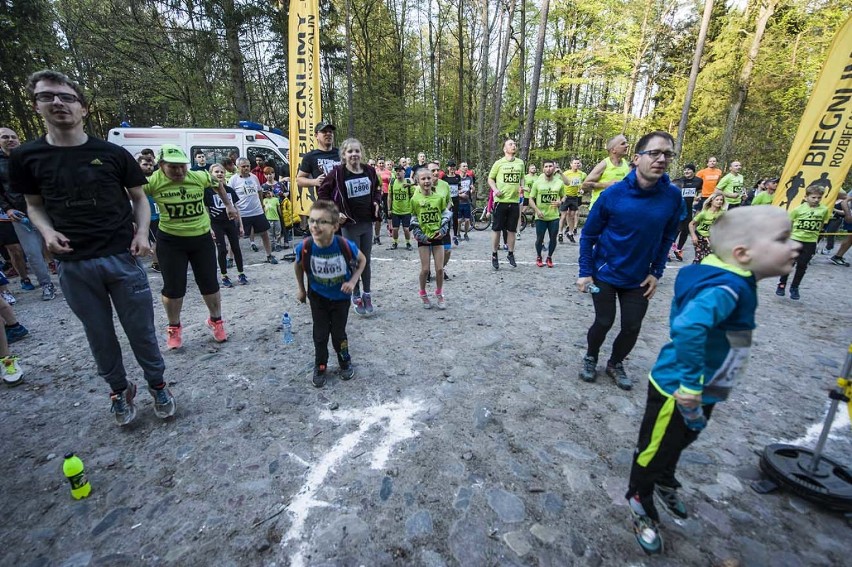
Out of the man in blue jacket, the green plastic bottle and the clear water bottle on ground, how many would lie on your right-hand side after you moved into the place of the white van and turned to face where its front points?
3

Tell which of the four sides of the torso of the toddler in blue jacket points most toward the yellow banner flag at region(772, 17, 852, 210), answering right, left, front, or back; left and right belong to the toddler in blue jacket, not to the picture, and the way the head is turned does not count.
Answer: left

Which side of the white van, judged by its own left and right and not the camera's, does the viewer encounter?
right

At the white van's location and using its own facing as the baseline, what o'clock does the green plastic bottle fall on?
The green plastic bottle is roughly at 3 o'clock from the white van.

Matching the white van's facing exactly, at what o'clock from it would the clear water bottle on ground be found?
The clear water bottle on ground is roughly at 3 o'clock from the white van.

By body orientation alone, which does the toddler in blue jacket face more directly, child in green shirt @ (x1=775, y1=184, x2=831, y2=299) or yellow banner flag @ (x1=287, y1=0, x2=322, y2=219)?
the child in green shirt

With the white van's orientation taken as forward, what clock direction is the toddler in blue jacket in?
The toddler in blue jacket is roughly at 3 o'clock from the white van.

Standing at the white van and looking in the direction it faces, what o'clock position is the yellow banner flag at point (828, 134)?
The yellow banner flag is roughly at 2 o'clock from the white van.

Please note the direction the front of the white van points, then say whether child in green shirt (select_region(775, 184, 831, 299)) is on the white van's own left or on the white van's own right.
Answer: on the white van's own right

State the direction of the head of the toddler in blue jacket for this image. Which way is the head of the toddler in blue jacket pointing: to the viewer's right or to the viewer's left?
to the viewer's right

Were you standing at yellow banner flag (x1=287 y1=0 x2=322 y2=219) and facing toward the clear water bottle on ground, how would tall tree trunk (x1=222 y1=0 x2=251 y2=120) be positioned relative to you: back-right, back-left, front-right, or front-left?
back-right

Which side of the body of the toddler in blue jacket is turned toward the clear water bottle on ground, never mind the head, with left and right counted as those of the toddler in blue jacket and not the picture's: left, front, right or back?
back

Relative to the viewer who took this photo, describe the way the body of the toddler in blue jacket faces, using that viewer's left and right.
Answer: facing to the right of the viewer

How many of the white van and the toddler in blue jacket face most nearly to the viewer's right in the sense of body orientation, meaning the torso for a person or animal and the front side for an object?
2
